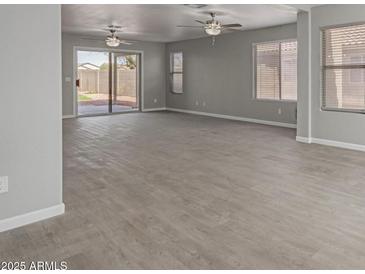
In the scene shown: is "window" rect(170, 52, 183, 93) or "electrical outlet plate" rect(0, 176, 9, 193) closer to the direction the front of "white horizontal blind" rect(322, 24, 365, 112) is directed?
the electrical outlet plate

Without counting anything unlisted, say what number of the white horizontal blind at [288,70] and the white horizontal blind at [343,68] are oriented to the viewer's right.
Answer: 0

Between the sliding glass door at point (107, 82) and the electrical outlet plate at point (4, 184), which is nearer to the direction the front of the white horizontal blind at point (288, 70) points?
the electrical outlet plate

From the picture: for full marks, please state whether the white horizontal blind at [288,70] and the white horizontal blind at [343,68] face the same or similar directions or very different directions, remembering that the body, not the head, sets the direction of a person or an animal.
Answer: same or similar directions

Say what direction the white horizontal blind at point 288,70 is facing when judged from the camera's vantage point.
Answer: facing the viewer and to the left of the viewer

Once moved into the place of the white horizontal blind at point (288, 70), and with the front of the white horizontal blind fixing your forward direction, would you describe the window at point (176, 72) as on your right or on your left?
on your right

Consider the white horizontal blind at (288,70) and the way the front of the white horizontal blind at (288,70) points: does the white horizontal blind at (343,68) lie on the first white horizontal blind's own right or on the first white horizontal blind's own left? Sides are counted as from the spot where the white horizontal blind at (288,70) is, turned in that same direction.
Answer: on the first white horizontal blind's own left

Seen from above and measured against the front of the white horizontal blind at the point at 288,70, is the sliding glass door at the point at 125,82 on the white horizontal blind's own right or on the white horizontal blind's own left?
on the white horizontal blind's own right

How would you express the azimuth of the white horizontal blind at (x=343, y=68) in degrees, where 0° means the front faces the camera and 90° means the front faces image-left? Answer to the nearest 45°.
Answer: approximately 45°

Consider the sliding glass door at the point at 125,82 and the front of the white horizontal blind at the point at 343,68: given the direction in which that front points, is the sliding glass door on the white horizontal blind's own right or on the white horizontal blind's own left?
on the white horizontal blind's own right
